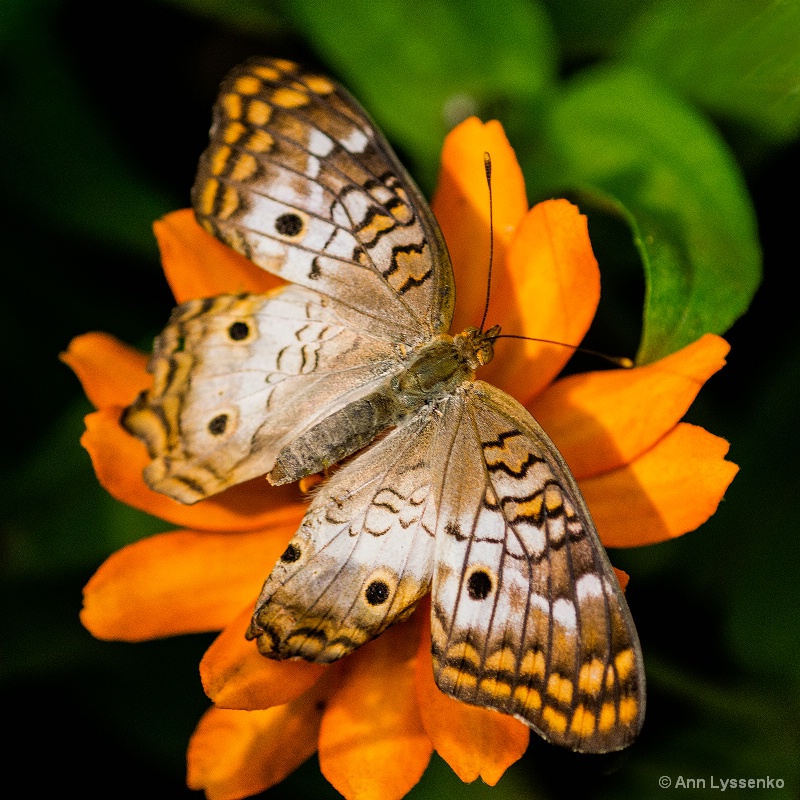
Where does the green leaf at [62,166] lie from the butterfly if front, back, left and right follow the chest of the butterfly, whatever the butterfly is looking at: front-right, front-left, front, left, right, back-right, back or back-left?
left

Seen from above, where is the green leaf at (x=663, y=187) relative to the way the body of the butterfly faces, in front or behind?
in front

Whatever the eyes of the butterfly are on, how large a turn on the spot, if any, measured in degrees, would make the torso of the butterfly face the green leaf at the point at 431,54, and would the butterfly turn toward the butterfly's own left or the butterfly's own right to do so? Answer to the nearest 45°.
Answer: approximately 45° to the butterfly's own left

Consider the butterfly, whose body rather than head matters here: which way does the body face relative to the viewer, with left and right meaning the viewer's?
facing away from the viewer and to the right of the viewer

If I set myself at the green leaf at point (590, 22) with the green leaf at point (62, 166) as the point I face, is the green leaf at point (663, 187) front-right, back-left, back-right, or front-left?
back-left

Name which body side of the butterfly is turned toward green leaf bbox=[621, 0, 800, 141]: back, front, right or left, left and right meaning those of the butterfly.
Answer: front

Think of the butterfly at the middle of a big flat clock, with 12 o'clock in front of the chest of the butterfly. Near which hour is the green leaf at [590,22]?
The green leaf is roughly at 11 o'clock from the butterfly.
